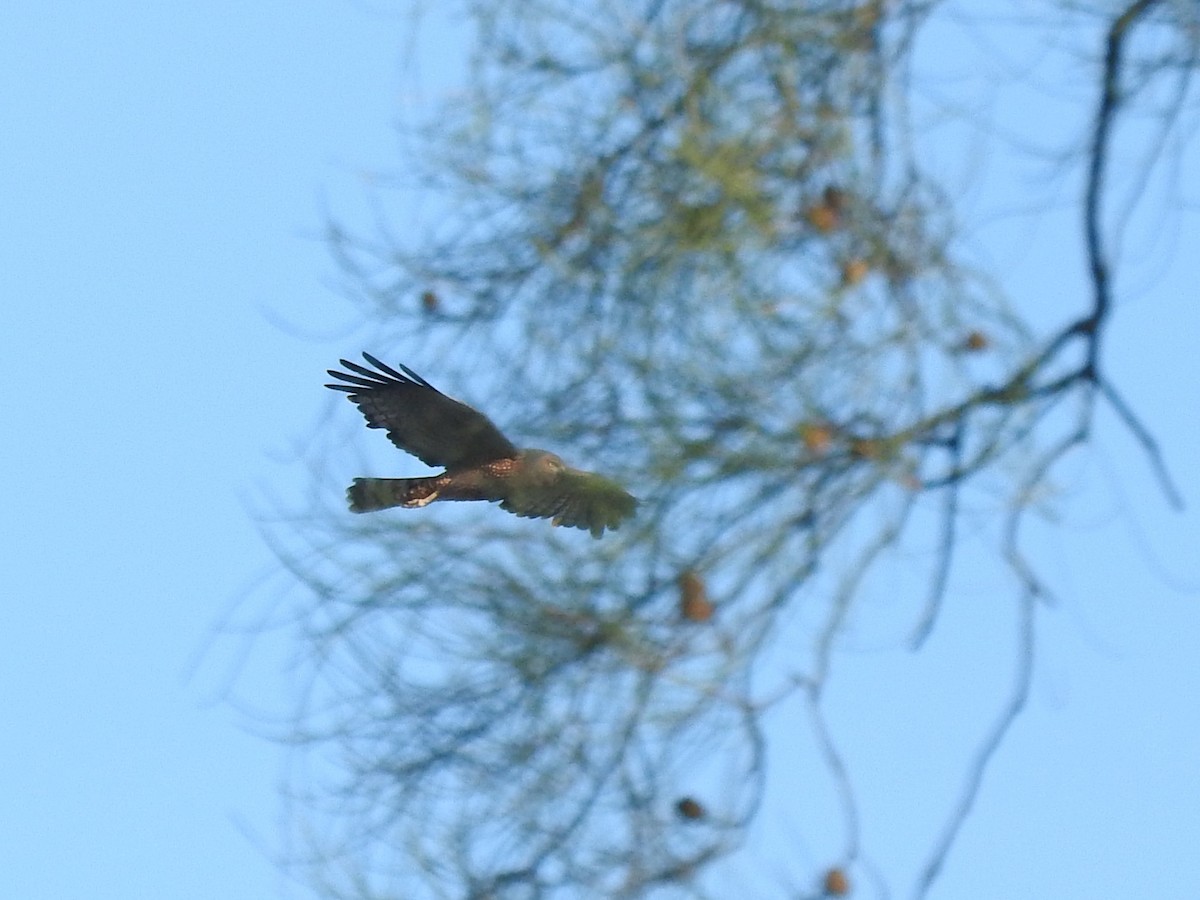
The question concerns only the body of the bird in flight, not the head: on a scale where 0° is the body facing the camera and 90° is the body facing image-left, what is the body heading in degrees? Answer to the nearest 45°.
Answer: approximately 270°
